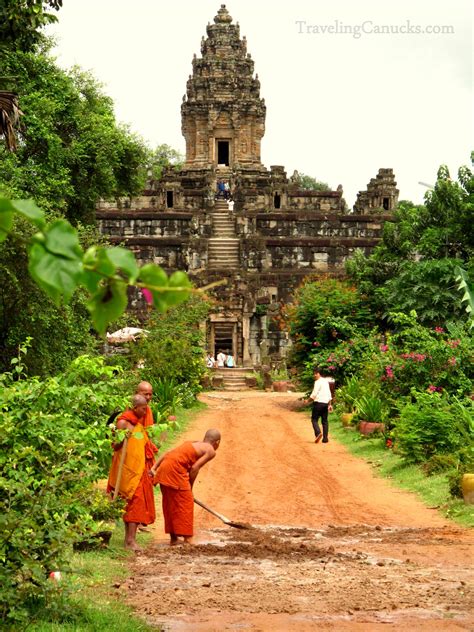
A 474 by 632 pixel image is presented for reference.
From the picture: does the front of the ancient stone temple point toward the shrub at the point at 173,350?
yes

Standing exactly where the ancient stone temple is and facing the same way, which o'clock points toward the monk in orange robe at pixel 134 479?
The monk in orange robe is roughly at 12 o'clock from the ancient stone temple.

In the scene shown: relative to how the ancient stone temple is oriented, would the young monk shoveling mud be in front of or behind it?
in front

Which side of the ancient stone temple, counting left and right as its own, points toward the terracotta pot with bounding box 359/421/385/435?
front

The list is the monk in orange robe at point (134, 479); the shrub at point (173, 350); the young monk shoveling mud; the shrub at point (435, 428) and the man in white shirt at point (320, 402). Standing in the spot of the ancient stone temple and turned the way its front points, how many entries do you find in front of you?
5

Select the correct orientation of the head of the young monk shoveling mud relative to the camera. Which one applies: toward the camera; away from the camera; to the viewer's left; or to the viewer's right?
to the viewer's right

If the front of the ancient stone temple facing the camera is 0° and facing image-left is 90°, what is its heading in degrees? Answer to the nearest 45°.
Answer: approximately 0°

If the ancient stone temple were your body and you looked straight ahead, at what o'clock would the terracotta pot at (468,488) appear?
The terracotta pot is roughly at 12 o'clock from the ancient stone temple.

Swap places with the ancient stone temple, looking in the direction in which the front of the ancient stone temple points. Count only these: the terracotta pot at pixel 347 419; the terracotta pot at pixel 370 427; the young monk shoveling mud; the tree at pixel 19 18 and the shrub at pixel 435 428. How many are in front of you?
5

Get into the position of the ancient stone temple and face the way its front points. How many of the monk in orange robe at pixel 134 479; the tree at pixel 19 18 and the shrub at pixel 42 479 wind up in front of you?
3

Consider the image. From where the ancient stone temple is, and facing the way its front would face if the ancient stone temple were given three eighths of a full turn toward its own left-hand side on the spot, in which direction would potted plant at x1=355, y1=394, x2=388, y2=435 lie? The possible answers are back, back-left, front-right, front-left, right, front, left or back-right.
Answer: back-right

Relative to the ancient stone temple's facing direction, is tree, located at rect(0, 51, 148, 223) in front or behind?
in front

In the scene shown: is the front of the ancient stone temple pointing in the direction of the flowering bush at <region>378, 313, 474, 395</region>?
yes

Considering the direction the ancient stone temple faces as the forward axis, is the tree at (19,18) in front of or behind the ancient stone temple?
in front

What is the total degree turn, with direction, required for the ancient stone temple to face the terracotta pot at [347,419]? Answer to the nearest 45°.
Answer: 0° — it already faces it

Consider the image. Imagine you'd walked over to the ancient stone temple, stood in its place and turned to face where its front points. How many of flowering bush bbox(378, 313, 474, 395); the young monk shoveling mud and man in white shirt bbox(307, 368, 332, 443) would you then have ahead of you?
3
